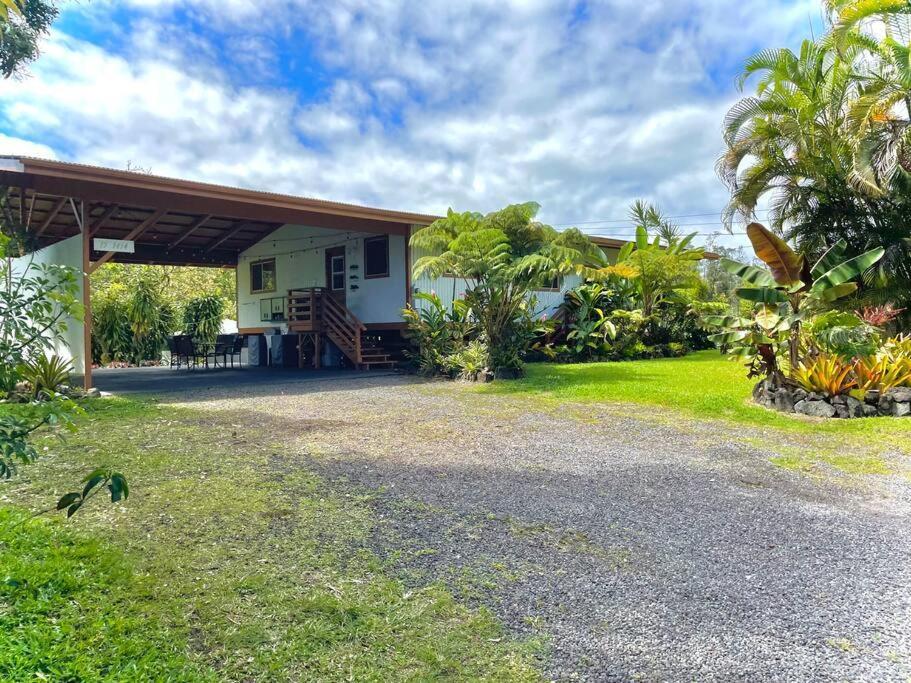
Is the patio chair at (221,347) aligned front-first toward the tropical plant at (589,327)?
no

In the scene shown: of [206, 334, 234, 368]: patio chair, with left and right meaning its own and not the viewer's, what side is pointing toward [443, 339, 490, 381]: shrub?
left

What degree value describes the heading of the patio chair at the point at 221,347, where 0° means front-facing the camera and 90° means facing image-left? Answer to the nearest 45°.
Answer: approximately 45°

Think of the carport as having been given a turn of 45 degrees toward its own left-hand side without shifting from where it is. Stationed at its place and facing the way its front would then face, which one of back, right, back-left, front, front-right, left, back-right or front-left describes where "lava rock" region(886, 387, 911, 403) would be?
front-right

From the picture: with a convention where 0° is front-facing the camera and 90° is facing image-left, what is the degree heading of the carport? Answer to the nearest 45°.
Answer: approximately 315°

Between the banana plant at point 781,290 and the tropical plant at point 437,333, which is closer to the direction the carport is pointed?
the banana plant

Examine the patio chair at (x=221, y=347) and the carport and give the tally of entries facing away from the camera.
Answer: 0

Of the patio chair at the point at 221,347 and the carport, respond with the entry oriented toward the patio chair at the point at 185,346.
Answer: the patio chair at the point at 221,347

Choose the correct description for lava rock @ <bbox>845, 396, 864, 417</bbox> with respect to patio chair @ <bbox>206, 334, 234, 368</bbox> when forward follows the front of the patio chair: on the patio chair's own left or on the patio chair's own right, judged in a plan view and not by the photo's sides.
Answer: on the patio chair's own left

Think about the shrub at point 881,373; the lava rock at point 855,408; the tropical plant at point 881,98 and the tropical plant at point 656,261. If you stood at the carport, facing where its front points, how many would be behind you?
0

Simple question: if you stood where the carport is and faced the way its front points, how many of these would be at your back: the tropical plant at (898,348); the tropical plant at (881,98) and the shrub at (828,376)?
0
